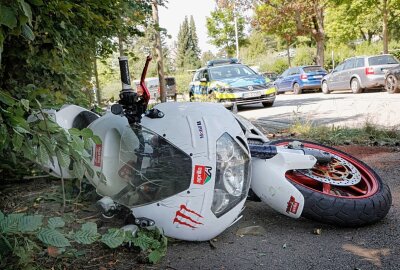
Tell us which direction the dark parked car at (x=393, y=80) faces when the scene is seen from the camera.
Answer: facing away from the viewer and to the left of the viewer

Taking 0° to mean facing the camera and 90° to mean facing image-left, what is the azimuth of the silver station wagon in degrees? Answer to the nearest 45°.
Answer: approximately 135°

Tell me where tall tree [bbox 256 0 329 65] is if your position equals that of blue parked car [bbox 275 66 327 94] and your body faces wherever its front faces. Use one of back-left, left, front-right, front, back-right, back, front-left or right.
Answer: front-right

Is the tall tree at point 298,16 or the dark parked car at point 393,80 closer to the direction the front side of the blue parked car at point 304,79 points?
the tall tree

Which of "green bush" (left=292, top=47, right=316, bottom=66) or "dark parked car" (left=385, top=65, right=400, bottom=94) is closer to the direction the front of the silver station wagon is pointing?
the green bush

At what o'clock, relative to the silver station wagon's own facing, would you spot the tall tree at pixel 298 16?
The tall tree is roughly at 1 o'clock from the silver station wagon.
